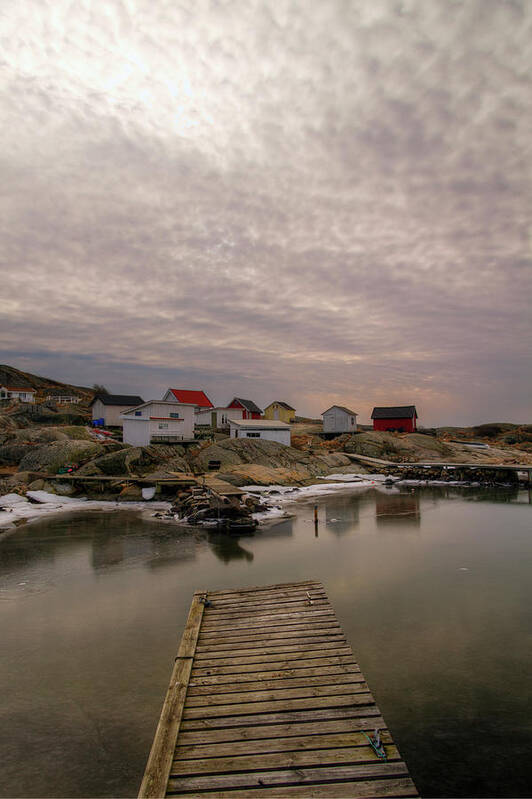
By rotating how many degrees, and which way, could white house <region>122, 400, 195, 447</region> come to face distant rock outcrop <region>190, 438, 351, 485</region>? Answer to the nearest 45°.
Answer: approximately 90° to its left

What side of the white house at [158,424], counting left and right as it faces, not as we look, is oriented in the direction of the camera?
front
